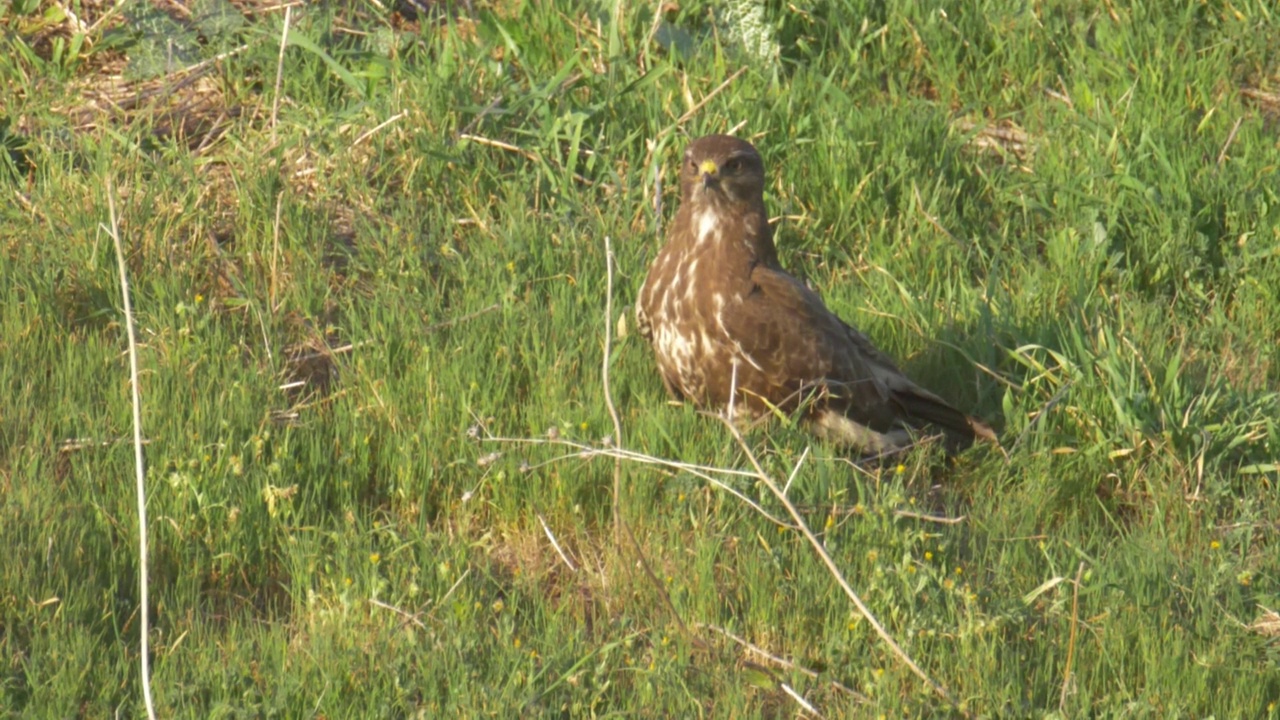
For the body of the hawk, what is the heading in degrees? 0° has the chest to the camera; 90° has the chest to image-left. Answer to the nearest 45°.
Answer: approximately 45°
